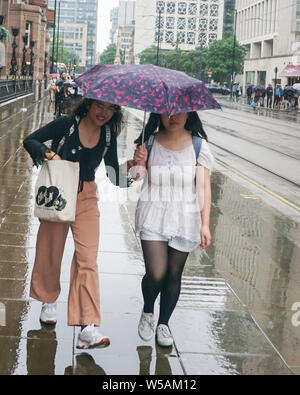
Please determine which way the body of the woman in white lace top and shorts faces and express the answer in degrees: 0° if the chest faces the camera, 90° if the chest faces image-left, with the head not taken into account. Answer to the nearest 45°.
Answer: approximately 0°
